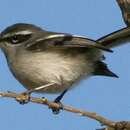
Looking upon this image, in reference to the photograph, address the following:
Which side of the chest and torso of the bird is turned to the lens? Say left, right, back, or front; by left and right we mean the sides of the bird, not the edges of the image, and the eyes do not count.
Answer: left
